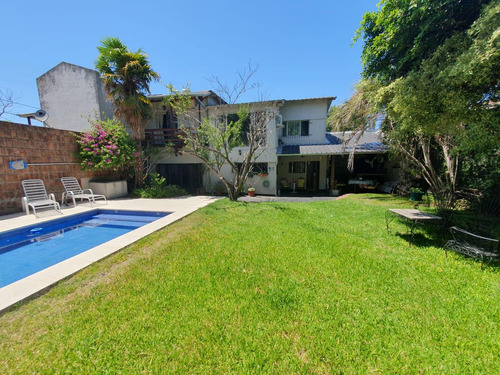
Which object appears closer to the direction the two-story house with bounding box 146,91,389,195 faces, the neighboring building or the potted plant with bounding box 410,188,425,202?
the potted plant

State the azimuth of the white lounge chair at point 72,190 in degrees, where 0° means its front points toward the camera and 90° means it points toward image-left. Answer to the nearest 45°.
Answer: approximately 315°

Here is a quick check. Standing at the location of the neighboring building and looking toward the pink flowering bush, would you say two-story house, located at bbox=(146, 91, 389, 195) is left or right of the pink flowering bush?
left

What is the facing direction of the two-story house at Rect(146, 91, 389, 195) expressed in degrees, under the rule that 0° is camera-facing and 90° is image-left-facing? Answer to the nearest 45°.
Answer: approximately 0°
